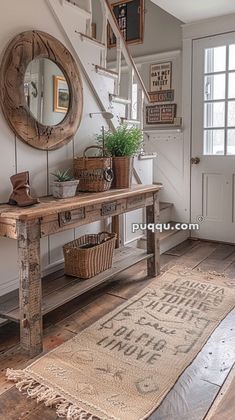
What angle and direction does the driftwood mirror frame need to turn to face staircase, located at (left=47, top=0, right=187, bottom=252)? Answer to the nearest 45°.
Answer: approximately 90° to its left

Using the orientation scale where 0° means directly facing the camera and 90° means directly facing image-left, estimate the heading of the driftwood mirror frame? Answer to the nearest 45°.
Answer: approximately 315°

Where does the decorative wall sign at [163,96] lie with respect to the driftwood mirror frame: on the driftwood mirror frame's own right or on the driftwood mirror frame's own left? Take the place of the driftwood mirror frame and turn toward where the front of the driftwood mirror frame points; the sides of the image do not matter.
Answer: on the driftwood mirror frame's own left

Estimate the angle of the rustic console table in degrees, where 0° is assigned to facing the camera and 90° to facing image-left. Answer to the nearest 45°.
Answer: approximately 315°

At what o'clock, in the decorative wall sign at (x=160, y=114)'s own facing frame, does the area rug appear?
The area rug is roughly at 12 o'clock from the decorative wall sign.
